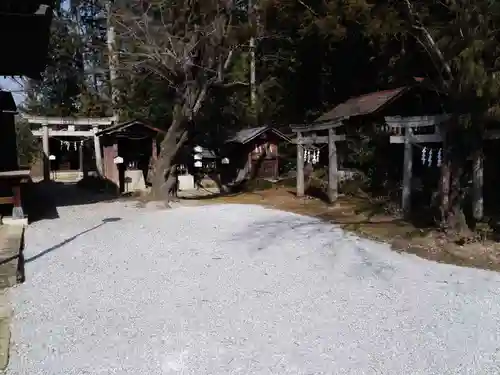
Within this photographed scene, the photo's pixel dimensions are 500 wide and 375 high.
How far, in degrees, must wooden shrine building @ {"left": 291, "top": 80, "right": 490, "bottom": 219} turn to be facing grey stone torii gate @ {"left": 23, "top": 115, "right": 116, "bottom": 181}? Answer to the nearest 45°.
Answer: approximately 45° to its right

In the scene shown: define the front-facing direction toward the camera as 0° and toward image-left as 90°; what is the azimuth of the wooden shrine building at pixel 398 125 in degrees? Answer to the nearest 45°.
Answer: approximately 45°

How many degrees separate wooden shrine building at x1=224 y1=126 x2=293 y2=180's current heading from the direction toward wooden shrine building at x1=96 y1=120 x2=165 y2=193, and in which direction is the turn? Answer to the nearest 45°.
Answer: approximately 135° to its right

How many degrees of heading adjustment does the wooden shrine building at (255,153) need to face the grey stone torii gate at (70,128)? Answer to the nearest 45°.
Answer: approximately 135° to its right

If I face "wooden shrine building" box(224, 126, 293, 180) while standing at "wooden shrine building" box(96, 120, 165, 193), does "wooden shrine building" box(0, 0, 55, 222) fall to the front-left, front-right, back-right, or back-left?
back-right

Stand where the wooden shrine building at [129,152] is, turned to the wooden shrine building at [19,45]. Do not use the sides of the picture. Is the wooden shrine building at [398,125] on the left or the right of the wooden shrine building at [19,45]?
left

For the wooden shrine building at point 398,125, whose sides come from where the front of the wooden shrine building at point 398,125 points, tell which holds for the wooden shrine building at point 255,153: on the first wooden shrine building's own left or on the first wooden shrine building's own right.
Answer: on the first wooden shrine building's own right

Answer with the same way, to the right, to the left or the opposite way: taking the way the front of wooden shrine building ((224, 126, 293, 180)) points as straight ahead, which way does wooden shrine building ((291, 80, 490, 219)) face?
to the right
